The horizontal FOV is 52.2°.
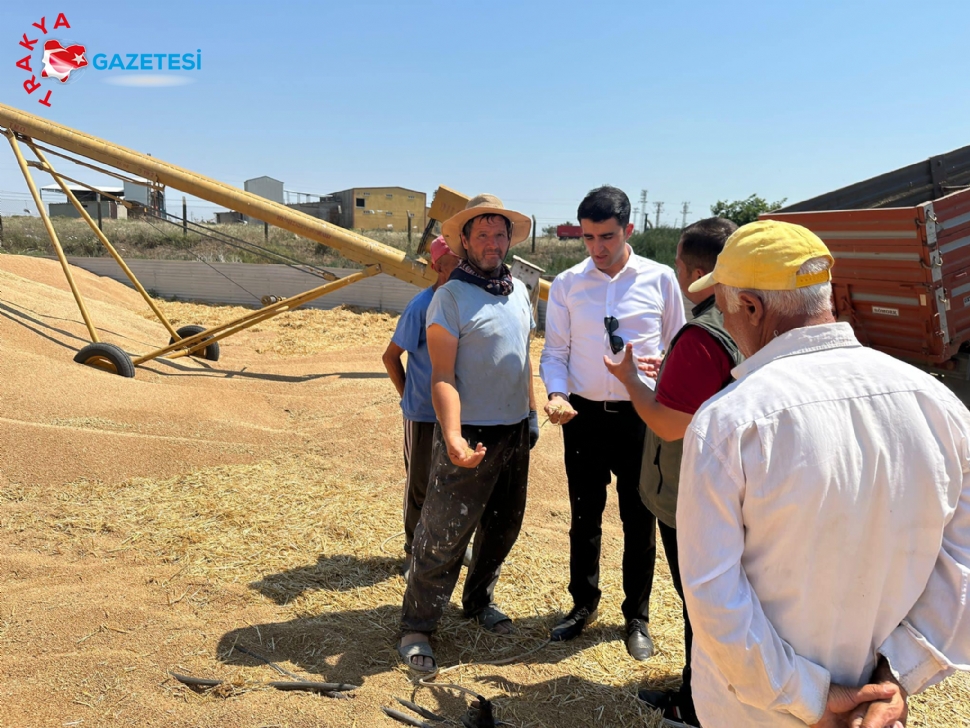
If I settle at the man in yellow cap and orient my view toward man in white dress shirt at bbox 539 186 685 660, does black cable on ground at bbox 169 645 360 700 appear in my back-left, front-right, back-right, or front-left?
front-left

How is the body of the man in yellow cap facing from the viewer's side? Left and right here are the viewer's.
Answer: facing away from the viewer and to the left of the viewer

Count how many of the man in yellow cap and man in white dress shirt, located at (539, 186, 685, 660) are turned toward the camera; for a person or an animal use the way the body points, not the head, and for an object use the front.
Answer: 1

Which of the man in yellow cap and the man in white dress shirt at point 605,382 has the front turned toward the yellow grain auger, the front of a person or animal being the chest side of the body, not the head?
the man in yellow cap

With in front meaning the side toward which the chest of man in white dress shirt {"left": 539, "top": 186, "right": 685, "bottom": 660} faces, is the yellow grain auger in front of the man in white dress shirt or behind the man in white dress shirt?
behind

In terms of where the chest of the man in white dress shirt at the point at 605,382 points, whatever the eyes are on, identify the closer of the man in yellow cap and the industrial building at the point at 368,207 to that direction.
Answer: the man in yellow cap

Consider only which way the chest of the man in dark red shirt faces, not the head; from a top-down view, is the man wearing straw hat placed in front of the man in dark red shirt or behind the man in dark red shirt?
in front

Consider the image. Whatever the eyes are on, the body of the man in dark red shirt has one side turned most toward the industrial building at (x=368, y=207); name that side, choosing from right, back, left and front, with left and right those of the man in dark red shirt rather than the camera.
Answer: right

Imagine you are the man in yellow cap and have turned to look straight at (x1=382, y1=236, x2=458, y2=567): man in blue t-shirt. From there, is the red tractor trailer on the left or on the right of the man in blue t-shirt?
right

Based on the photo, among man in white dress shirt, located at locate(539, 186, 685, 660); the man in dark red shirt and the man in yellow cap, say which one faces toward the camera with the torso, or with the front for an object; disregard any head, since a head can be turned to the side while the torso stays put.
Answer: the man in white dress shirt

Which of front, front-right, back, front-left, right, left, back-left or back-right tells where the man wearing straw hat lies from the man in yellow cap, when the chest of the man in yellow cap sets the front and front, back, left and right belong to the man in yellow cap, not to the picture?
front

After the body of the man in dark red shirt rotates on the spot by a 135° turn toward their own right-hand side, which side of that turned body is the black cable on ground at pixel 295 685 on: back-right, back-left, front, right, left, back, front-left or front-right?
back-left

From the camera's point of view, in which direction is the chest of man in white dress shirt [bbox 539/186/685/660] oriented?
toward the camera

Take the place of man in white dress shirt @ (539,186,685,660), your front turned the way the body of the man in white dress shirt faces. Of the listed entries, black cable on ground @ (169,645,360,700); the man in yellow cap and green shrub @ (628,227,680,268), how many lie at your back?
1

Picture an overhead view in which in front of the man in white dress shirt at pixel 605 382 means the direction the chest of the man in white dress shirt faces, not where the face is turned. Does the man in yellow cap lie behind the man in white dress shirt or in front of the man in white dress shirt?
in front

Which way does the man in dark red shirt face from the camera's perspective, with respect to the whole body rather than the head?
to the viewer's left
